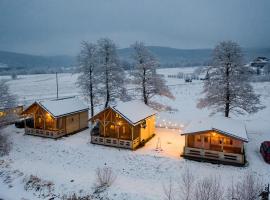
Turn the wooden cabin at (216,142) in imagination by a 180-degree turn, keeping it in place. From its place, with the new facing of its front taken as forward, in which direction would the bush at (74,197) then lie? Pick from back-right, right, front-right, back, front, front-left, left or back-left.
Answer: back-left

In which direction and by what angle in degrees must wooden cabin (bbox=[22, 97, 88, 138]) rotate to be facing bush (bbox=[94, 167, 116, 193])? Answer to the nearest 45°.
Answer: approximately 45° to its left

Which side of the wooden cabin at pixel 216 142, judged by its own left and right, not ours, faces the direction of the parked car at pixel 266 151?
left

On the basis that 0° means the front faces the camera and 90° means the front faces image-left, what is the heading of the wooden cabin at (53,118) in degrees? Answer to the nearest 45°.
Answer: approximately 45°

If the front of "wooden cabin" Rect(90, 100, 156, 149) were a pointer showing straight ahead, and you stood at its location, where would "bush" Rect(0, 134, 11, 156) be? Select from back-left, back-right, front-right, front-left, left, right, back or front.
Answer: front-right

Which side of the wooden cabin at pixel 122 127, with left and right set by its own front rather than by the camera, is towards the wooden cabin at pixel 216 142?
left

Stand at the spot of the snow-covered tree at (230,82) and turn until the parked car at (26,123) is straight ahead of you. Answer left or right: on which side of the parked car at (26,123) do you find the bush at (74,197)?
left

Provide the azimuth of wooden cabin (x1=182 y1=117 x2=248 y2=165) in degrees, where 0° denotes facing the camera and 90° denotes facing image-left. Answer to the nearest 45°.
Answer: approximately 0°

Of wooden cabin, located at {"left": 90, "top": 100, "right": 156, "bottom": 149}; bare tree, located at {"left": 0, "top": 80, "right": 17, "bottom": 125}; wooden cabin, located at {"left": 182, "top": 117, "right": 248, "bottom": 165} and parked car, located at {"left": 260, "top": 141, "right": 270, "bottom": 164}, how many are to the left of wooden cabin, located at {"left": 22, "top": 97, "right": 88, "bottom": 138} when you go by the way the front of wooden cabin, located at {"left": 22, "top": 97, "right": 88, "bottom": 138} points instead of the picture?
3

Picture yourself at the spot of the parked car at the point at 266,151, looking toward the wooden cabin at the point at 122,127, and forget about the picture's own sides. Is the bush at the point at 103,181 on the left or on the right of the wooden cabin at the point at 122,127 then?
left

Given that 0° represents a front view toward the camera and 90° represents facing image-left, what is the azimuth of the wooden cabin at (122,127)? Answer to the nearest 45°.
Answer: approximately 45°

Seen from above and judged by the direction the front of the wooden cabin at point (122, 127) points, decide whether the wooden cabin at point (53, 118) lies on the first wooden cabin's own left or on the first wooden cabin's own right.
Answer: on the first wooden cabin's own right

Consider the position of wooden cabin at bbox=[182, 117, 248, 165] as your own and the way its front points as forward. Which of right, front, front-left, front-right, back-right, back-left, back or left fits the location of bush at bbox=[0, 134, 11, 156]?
right
